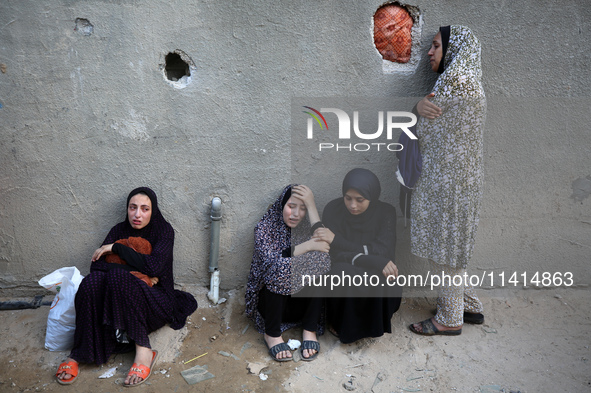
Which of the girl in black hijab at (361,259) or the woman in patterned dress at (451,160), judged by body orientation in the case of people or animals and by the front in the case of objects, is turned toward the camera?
the girl in black hijab

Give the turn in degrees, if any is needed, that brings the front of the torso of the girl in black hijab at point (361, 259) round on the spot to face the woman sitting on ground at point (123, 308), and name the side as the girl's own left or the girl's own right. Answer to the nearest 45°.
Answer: approximately 90° to the girl's own right

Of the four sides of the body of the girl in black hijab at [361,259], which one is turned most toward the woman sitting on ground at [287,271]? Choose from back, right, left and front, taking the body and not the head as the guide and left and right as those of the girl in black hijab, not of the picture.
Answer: right

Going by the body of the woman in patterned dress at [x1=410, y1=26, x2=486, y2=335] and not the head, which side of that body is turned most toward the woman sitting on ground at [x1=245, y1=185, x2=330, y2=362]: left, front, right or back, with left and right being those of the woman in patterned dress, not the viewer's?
front

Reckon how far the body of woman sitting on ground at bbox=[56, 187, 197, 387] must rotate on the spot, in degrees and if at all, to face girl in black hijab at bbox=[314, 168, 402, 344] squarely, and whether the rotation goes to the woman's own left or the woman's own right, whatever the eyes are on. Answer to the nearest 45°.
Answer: approximately 135° to the woman's own left

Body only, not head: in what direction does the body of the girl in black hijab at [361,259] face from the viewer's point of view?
toward the camera

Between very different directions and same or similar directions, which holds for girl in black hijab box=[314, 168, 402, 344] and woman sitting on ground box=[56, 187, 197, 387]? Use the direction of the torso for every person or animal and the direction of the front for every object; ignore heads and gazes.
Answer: same or similar directions

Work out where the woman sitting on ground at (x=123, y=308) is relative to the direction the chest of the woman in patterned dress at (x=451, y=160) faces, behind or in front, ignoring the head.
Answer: in front

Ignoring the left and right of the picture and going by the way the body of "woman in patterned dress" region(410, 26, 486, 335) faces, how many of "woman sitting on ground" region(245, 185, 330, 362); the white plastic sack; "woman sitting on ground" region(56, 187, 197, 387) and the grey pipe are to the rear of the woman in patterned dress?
0

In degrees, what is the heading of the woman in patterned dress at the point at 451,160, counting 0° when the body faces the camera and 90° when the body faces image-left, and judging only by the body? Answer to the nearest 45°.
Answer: approximately 90°

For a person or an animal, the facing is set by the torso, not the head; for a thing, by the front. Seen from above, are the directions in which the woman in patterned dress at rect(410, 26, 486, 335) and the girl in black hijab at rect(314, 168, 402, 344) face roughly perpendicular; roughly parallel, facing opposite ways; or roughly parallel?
roughly perpendicular

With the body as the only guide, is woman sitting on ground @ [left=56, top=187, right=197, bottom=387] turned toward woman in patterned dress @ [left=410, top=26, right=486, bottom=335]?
no

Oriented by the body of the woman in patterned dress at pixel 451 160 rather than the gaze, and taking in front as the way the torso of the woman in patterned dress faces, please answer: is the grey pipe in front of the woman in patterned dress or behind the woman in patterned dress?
in front

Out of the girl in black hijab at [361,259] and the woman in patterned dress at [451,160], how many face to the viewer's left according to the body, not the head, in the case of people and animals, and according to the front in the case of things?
1

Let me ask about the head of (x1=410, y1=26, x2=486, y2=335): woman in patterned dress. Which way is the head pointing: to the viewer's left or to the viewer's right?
to the viewer's left

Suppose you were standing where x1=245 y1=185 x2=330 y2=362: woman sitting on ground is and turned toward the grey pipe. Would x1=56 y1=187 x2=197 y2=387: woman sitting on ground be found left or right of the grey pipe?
left
